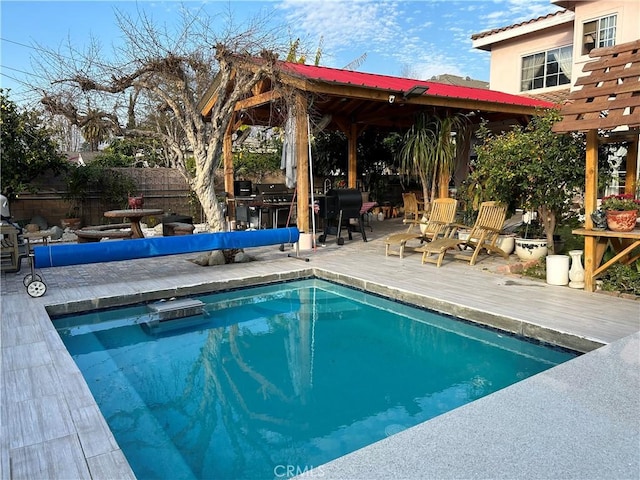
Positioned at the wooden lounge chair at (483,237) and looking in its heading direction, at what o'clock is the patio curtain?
The patio curtain is roughly at 2 o'clock from the wooden lounge chair.

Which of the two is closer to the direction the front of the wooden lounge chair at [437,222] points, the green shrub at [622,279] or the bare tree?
the bare tree

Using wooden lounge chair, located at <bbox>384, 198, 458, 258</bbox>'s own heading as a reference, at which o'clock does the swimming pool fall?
The swimming pool is roughly at 11 o'clock from the wooden lounge chair.

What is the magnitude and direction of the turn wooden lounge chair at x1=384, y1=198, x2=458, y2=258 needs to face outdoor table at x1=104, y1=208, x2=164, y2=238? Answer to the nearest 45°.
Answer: approximately 45° to its right

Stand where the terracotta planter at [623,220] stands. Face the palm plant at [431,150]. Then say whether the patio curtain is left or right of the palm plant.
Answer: left

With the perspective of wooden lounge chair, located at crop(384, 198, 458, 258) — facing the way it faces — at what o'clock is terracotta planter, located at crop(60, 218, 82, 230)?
The terracotta planter is roughly at 2 o'clock from the wooden lounge chair.

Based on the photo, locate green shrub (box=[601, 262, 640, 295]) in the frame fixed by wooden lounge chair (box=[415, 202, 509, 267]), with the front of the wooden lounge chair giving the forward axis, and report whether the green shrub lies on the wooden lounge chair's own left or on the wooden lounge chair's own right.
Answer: on the wooden lounge chair's own left

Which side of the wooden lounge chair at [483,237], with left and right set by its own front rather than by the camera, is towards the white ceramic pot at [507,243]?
back

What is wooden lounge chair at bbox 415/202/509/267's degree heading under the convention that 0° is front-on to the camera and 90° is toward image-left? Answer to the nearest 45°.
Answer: approximately 45°

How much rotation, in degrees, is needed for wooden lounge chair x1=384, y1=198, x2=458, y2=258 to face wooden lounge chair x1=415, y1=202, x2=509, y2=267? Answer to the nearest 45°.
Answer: approximately 90° to its left
